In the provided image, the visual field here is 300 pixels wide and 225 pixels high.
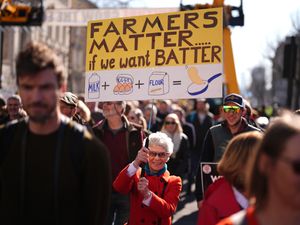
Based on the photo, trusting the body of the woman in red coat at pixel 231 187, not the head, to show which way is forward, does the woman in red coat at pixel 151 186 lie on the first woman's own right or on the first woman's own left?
on the first woman's own left

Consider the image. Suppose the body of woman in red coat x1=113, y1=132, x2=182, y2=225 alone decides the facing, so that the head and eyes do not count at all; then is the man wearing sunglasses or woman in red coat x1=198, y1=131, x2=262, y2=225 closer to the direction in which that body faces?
the woman in red coat

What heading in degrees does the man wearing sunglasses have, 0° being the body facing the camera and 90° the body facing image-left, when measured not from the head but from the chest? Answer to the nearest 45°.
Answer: approximately 0°

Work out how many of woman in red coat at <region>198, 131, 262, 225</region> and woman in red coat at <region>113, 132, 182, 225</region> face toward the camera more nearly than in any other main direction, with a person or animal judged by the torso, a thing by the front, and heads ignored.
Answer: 1

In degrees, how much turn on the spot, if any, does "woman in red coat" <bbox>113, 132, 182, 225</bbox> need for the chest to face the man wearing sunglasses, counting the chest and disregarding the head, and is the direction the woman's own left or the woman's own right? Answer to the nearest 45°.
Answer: approximately 135° to the woman's own left

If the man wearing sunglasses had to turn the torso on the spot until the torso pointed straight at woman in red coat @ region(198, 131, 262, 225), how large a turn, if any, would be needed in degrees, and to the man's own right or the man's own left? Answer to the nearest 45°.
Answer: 0° — they already face them

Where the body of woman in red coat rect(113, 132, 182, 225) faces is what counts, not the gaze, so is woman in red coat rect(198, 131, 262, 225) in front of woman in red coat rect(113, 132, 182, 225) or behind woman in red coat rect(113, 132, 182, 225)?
in front
